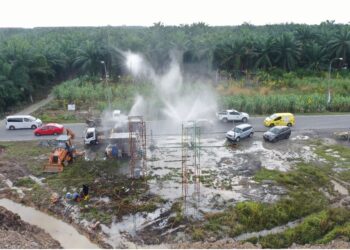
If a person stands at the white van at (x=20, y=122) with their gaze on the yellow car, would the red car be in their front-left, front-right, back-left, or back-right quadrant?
front-right

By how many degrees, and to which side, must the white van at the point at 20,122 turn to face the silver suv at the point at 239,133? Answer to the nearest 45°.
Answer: approximately 45° to its right

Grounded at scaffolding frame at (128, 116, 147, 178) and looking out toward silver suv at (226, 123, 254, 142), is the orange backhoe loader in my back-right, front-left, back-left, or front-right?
back-left

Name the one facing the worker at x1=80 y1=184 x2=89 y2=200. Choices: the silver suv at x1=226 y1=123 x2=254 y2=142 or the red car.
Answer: the silver suv

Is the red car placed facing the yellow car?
no

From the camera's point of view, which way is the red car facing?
to the viewer's left

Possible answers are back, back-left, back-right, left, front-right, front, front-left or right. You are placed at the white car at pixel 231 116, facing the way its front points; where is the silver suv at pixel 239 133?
right

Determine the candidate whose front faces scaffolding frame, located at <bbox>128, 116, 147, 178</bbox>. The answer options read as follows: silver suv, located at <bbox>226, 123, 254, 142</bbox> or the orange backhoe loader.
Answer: the silver suv

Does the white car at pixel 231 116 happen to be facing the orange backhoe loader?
no

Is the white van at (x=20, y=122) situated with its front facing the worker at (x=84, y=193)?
no

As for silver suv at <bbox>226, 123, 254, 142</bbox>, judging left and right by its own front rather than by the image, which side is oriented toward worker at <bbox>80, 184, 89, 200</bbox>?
front

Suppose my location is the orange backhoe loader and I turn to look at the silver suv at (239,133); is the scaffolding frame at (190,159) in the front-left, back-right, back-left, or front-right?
front-right

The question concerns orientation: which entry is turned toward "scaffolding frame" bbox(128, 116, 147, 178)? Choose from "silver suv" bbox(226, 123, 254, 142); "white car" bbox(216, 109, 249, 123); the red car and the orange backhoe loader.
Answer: the silver suv

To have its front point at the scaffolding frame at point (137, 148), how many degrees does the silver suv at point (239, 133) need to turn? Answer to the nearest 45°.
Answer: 0° — it already faces it

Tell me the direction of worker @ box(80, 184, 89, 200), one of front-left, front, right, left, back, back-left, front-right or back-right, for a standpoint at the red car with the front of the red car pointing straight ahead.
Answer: left

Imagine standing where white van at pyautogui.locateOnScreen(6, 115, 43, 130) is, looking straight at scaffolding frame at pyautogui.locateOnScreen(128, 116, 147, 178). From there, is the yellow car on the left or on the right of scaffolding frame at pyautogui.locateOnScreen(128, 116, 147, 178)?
left

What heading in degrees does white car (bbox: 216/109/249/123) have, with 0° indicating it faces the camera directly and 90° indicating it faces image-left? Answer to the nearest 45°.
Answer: approximately 270°

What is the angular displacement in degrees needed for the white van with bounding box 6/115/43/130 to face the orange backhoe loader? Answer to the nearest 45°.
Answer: approximately 90° to its right
